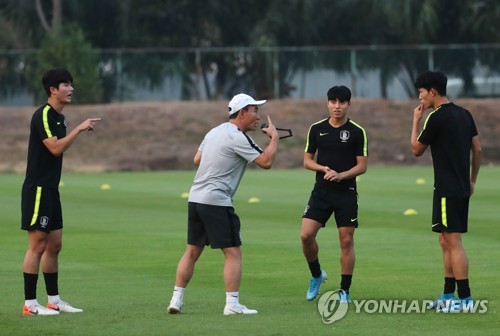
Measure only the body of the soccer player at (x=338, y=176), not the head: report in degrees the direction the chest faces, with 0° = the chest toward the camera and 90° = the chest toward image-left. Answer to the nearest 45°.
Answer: approximately 0°

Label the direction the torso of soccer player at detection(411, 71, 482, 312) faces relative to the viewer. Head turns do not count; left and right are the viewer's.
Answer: facing away from the viewer and to the left of the viewer

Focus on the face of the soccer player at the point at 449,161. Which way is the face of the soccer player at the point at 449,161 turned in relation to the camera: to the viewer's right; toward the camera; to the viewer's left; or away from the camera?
to the viewer's left

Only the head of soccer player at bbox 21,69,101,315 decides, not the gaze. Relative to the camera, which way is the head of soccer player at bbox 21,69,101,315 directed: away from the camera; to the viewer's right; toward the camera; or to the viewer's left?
to the viewer's right

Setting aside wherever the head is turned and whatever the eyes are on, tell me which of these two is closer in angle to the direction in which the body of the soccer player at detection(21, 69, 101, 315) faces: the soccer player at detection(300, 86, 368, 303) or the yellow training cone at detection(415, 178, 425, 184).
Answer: the soccer player

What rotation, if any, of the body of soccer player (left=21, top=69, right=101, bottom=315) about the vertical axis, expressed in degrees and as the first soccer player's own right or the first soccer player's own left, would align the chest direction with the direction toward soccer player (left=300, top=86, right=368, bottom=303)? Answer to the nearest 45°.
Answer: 0° — they already face them

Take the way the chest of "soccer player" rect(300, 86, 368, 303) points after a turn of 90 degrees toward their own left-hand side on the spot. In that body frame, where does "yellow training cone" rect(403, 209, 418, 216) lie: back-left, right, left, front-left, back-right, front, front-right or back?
left

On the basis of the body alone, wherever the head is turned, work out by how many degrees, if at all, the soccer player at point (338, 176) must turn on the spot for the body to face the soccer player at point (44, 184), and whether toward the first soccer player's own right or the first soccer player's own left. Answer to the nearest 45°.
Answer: approximately 90° to the first soccer player's own right
